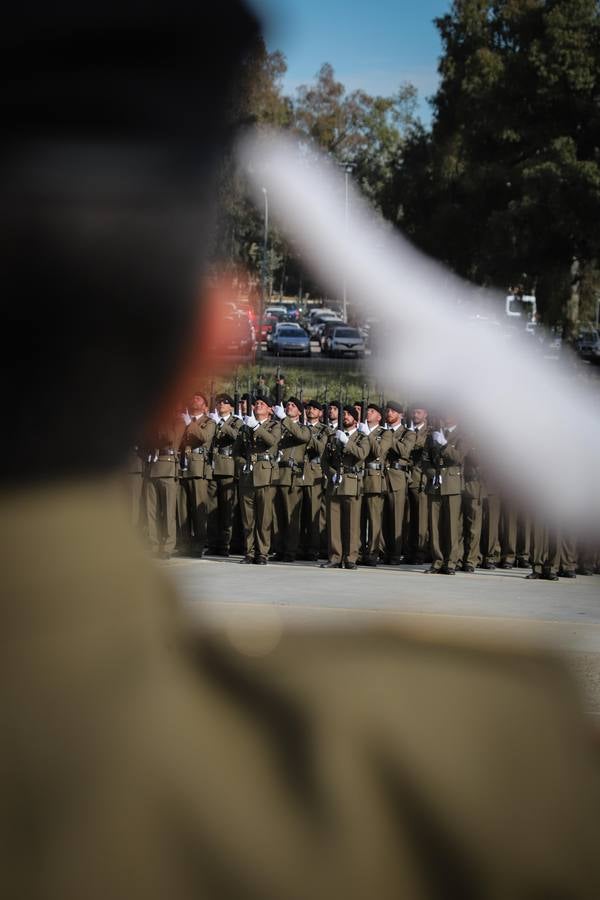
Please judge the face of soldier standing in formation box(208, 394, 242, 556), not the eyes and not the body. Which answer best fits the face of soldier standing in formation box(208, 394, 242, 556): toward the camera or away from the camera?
toward the camera

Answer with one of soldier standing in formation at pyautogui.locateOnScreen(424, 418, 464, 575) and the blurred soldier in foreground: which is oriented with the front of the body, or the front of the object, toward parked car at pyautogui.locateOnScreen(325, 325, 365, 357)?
the blurred soldier in foreground

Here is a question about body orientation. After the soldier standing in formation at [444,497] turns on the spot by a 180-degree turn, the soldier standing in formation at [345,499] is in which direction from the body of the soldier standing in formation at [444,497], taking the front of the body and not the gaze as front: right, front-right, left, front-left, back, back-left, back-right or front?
back-left

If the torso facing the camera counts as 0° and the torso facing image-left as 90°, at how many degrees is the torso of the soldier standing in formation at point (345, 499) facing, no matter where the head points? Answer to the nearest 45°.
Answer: approximately 45°

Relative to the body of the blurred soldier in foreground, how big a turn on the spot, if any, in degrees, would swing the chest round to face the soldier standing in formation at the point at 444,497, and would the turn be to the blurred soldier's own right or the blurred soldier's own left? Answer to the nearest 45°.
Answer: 0° — they already face them

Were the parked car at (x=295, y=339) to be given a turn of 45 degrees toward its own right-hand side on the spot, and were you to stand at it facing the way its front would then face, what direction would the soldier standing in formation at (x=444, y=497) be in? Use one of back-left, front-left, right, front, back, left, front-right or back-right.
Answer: front-left

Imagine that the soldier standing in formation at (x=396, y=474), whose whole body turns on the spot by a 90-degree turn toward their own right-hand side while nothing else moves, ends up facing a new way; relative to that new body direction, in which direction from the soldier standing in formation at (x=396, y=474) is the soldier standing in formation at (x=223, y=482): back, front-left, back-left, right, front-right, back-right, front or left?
front-left

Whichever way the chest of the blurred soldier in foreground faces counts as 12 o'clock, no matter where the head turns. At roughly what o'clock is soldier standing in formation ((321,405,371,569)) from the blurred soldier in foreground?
The soldier standing in formation is roughly at 12 o'clock from the blurred soldier in foreground.

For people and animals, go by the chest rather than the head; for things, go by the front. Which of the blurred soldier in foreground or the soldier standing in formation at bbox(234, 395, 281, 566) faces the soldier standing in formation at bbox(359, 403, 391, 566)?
the blurred soldier in foreground

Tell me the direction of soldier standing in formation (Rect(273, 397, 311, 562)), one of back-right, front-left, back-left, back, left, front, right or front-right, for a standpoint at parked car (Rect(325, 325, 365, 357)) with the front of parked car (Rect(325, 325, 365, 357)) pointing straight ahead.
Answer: front

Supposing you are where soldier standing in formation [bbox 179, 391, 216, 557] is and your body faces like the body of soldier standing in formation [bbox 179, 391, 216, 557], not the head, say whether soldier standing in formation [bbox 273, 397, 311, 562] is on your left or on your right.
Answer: on your left

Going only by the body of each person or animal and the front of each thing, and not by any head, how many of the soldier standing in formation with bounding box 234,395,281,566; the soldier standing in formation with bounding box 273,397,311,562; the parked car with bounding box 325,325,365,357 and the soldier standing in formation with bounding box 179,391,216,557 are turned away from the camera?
0

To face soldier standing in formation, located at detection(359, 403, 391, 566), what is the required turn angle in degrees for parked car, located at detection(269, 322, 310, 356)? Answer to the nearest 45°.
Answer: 0° — it already faces them

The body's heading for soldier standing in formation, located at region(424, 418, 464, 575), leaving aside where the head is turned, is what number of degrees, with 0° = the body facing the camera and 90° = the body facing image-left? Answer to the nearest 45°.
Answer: approximately 45°

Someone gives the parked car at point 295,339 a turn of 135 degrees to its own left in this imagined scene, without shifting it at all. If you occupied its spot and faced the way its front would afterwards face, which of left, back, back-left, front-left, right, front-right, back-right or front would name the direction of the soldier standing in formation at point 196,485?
back-right

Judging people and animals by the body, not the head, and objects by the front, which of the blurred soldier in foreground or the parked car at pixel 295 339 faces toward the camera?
the parked car
